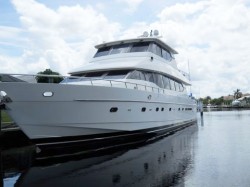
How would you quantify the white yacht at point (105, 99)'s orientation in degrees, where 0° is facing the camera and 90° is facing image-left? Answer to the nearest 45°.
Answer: approximately 45°
